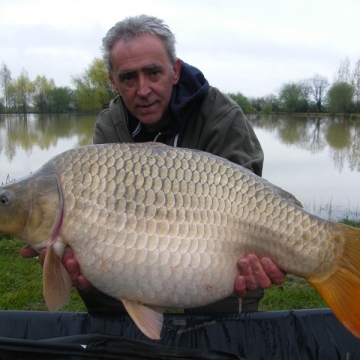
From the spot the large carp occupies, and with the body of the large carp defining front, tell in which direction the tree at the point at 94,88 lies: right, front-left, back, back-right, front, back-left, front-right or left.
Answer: right

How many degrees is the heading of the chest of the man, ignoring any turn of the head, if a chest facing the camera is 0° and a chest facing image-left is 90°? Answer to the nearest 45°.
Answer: approximately 0°

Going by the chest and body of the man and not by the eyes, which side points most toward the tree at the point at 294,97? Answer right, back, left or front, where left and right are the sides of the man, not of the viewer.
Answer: back

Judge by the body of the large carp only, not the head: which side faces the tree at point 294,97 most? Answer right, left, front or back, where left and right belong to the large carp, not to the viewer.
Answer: right

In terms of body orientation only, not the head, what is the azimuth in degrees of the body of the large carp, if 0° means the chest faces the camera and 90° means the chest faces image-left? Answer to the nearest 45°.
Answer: approximately 90°

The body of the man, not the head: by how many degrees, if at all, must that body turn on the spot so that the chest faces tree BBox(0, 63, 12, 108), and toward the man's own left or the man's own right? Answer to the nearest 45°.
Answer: approximately 180°

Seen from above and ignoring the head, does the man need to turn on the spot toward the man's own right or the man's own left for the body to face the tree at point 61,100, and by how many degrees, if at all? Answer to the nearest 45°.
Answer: approximately 180°
